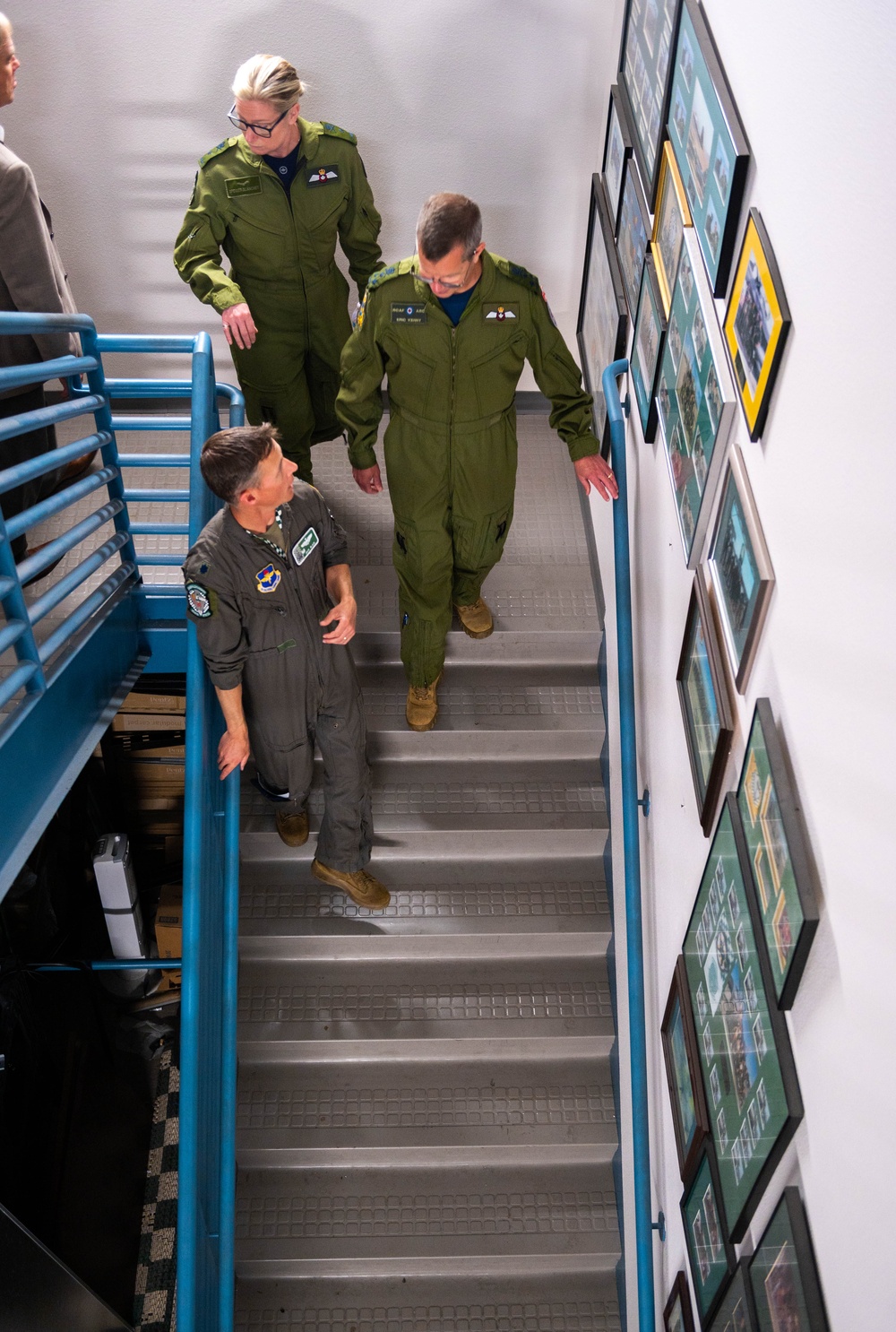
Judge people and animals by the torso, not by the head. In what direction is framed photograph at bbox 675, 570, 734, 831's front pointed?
to the viewer's left

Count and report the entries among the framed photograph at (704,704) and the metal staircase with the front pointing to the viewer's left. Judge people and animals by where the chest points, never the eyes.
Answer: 1

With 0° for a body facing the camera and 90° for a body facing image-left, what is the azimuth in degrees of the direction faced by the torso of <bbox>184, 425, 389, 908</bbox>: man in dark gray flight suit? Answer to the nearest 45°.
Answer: approximately 315°

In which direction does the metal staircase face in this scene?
toward the camera

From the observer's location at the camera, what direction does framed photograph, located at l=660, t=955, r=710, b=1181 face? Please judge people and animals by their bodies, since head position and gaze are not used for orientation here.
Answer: facing to the left of the viewer

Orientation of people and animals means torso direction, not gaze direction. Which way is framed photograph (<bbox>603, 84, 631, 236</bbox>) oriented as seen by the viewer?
to the viewer's left

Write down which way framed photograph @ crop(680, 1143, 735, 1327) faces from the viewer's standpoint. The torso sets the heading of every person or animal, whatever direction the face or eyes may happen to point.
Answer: facing to the left of the viewer

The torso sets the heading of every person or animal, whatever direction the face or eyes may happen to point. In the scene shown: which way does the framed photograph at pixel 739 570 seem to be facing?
to the viewer's left
